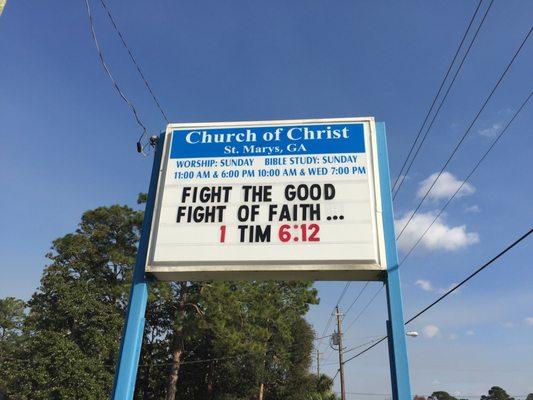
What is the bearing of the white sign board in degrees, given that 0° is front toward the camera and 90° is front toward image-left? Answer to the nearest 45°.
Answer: approximately 0°

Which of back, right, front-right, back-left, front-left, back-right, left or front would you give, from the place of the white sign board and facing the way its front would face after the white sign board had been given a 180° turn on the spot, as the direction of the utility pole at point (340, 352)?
front
